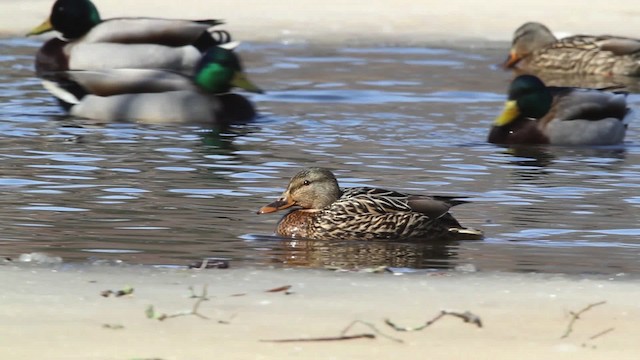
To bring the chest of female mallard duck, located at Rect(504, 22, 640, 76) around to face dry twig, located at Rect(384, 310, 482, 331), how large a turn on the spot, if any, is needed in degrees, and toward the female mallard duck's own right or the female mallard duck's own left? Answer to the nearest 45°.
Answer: approximately 90° to the female mallard duck's own left

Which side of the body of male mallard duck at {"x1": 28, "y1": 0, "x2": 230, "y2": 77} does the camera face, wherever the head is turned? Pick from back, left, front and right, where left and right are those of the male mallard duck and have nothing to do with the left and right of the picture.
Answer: left

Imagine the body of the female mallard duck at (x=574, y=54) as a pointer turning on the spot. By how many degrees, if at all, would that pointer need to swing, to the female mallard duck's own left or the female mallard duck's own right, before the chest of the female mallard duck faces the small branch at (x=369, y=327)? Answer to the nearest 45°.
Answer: approximately 90° to the female mallard duck's own left

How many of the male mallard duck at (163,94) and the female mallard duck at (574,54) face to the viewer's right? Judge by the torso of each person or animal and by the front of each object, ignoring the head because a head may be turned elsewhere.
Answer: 1

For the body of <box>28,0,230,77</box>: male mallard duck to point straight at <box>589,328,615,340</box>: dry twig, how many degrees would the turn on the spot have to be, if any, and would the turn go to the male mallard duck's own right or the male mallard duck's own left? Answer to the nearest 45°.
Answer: approximately 90° to the male mallard duck's own left

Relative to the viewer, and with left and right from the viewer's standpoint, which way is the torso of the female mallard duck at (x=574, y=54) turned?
facing to the left of the viewer

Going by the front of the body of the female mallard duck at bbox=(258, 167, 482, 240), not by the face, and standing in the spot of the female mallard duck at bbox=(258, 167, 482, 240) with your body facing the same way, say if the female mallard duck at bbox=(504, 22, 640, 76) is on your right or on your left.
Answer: on your right

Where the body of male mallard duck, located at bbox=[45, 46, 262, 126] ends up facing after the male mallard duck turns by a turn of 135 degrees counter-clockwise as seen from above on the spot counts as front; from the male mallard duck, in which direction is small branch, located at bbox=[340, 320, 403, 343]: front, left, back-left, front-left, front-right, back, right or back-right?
back-left

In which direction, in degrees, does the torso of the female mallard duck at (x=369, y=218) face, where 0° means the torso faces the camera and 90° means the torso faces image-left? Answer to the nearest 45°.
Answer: approximately 90°

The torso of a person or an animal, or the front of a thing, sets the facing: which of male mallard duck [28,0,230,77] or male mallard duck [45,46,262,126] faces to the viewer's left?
male mallard duck [28,0,230,77]

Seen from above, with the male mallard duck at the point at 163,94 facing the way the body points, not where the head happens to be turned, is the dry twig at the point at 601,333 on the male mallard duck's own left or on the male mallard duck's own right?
on the male mallard duck's own right

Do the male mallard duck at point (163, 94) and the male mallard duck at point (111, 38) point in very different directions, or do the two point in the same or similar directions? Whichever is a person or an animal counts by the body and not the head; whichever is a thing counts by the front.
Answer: very different directions
